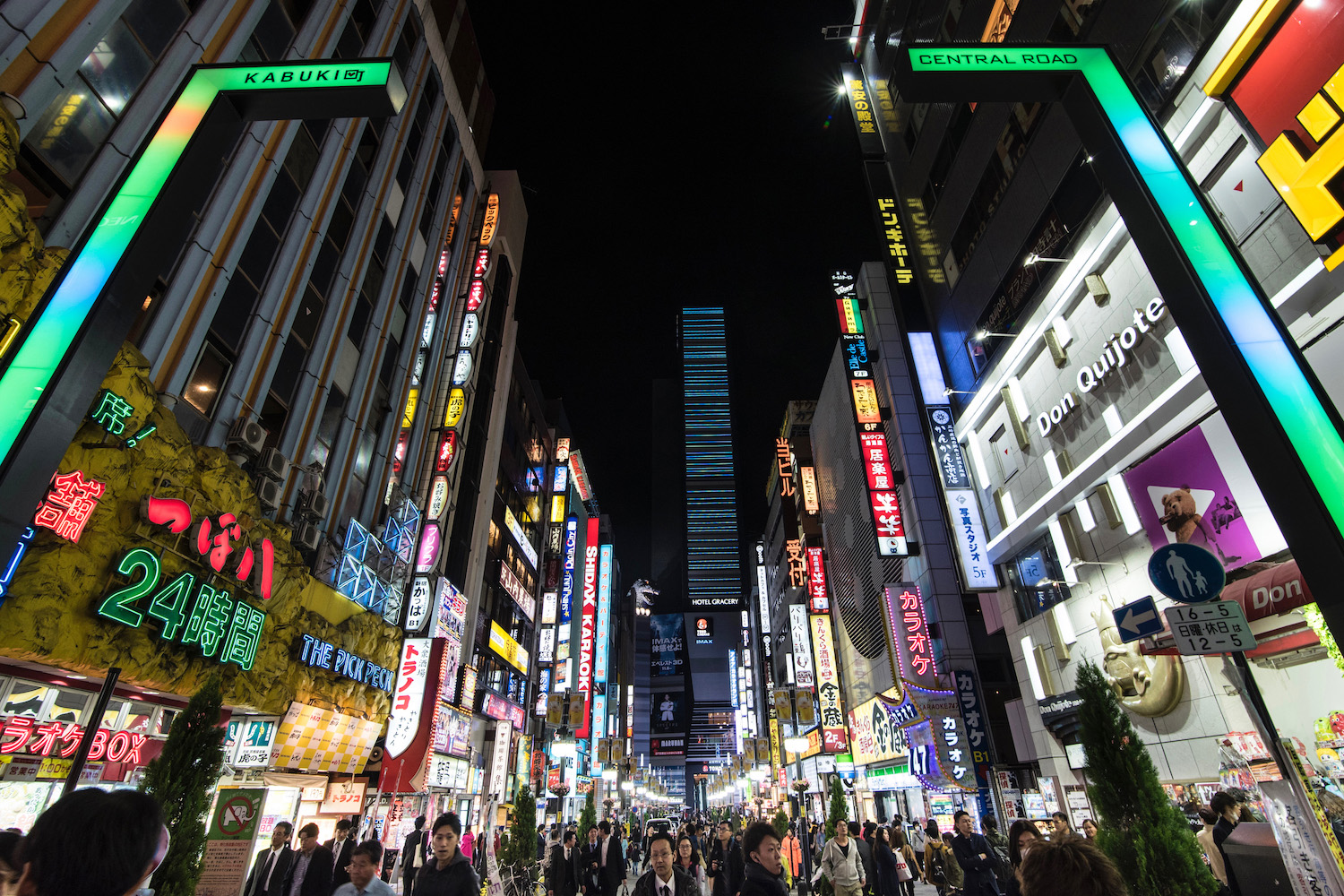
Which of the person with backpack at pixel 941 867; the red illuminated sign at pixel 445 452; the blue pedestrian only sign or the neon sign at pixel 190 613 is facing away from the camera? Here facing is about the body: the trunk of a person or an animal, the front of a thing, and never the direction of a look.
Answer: the person with backpack

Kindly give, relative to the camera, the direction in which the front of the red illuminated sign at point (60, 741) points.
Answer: facing the viewer and to the right of the viewer

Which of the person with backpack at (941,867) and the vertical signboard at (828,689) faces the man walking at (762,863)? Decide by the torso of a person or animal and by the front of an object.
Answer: the vertical signboard

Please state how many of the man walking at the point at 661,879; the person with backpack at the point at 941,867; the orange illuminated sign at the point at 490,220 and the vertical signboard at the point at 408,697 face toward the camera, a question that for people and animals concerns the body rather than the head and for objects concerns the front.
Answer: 3

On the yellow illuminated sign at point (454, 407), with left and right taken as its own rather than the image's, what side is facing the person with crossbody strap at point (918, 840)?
left

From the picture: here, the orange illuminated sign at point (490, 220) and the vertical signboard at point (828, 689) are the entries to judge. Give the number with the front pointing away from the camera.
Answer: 0

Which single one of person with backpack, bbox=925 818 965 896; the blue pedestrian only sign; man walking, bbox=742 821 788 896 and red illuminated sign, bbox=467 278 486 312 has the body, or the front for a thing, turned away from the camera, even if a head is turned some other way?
the person with backpack
